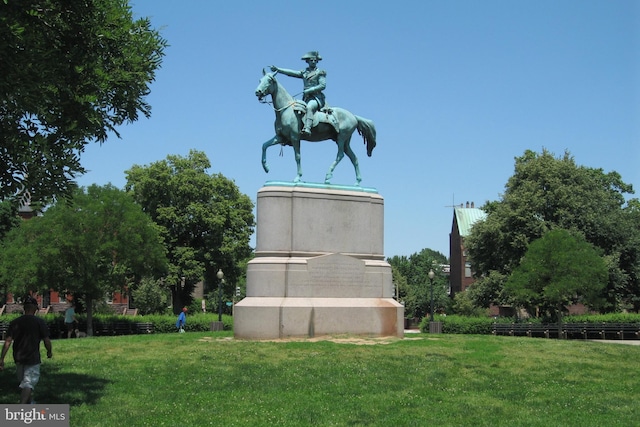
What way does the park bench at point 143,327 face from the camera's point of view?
toward the camera

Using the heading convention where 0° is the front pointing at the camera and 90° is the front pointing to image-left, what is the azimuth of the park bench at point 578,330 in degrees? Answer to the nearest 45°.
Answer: approximately 0°

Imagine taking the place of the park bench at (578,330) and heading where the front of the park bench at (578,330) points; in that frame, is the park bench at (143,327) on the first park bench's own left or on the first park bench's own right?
on the first park bench's own right

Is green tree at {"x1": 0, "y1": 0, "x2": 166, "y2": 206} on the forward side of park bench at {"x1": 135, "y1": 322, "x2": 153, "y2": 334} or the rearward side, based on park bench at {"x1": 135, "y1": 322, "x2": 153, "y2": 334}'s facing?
on the forward side

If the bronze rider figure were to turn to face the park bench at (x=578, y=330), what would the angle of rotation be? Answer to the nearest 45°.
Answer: approximately 180°

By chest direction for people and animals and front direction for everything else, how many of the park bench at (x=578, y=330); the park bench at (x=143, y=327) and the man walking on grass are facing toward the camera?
2

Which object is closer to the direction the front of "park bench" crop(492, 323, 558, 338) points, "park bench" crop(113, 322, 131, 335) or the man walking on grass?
the man walking on grass

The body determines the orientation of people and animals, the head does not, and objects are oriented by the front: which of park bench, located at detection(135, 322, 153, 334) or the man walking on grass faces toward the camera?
the park bench

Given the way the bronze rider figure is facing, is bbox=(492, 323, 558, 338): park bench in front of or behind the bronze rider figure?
behind

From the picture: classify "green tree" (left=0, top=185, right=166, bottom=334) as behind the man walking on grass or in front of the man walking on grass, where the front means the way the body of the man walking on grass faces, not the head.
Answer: in front

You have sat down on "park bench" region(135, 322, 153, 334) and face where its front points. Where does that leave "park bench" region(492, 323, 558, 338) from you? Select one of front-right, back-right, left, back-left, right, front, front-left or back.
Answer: left

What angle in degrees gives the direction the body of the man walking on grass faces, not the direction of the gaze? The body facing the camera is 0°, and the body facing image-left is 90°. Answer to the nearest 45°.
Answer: approximately 180°

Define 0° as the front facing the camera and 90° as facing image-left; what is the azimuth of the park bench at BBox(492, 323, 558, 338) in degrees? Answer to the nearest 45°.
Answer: approximately 0°

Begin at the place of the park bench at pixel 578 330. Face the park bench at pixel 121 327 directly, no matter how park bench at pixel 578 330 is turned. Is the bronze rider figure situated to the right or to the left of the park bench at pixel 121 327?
left

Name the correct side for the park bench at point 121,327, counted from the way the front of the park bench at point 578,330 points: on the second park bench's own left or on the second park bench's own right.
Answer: on the second park bench's own right

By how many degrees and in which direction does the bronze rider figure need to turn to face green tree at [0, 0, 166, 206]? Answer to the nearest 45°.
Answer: approximately 45° to its left
